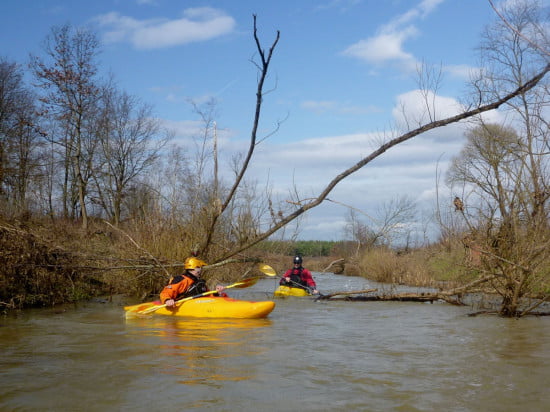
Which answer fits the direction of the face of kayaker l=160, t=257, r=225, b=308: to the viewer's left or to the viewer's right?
to the viewer's right

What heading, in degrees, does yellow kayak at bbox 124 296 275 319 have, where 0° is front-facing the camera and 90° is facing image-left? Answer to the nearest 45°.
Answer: approximately 270°

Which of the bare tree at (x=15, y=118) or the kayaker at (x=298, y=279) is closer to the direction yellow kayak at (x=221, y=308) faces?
the kayaker

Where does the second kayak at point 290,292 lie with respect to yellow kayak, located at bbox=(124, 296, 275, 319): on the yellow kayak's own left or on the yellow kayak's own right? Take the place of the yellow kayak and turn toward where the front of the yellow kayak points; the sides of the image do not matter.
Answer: on the yellow kayak's own left

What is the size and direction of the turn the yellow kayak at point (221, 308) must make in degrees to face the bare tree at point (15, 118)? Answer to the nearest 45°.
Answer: approximately 135° to its left
